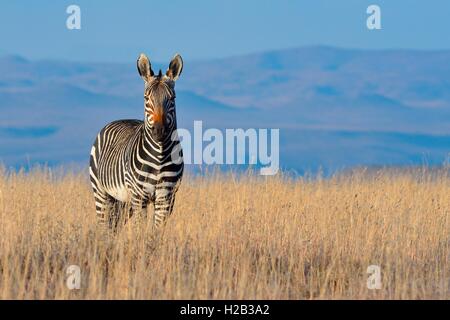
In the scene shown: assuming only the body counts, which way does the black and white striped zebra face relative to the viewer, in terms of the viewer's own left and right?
facing the viewer and to the right of the viewer
